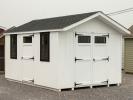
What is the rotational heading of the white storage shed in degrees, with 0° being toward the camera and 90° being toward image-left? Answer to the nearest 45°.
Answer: approximately 315°
